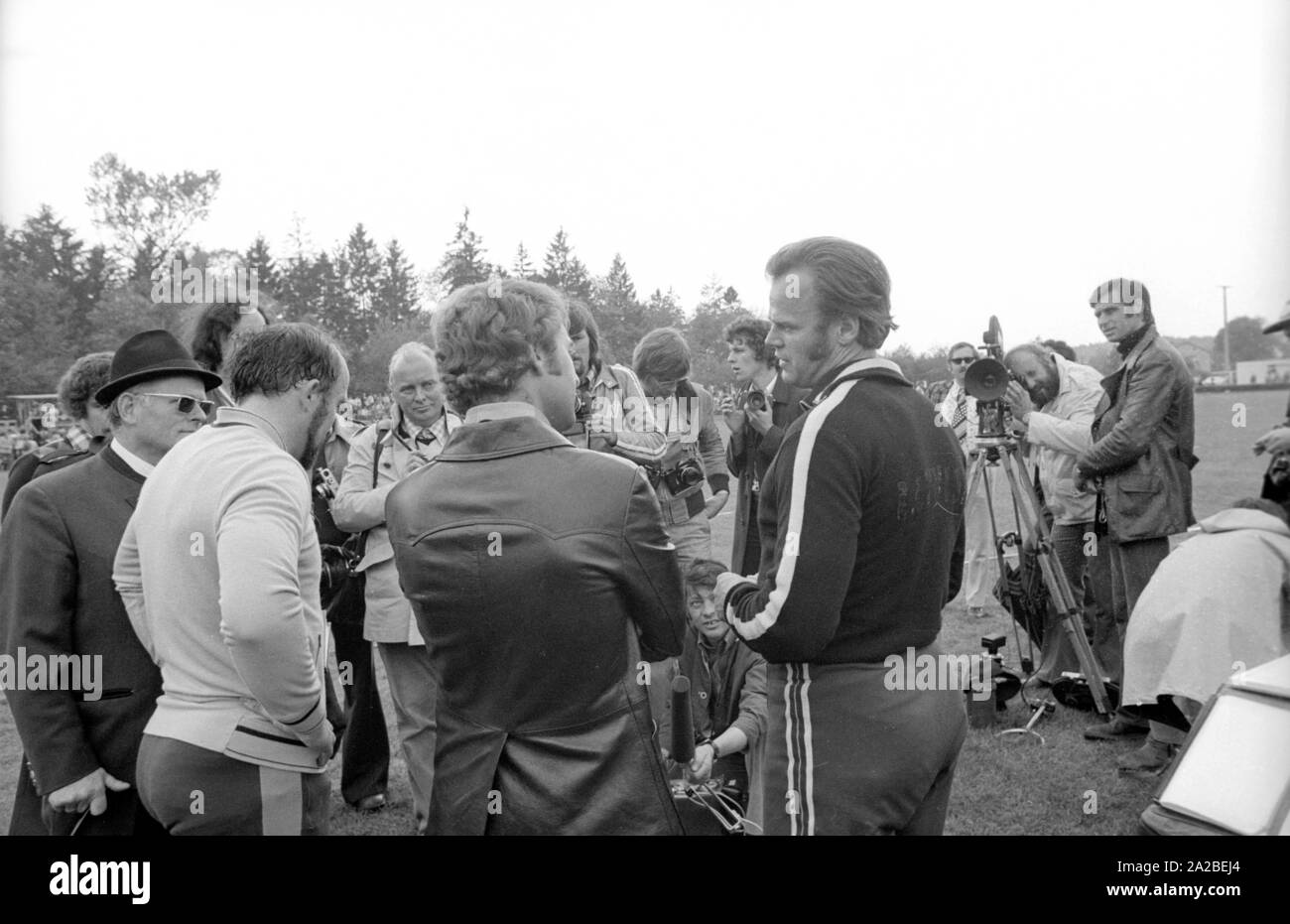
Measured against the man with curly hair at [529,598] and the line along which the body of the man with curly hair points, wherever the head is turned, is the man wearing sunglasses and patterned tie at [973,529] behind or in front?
in front

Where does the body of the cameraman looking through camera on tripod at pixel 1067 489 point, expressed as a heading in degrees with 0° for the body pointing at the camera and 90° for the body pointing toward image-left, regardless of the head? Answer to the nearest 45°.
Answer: approximately 45°

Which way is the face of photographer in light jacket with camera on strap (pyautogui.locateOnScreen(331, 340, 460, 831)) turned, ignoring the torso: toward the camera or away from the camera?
toward the camera

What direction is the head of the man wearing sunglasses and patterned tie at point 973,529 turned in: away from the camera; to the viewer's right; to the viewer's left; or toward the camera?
toward the camera

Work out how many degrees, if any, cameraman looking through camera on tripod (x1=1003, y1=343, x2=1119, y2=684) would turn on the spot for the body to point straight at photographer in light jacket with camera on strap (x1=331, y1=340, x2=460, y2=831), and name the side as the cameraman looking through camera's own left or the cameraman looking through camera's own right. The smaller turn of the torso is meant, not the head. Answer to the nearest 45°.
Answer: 0° — they already face them

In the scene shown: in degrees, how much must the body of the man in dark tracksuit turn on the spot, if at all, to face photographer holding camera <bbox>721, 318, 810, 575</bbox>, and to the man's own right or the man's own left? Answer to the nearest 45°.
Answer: approximately 45° to the man's own right

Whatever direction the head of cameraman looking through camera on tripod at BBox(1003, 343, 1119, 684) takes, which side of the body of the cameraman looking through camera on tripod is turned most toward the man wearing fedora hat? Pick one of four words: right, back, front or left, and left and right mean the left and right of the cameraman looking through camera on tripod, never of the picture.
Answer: front

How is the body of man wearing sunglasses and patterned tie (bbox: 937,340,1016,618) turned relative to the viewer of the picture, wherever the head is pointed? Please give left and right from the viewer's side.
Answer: facing the viewer

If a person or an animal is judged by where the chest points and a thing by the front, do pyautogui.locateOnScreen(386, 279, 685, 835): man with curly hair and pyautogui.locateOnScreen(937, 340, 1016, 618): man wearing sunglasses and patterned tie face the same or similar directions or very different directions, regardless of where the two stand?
very different directions

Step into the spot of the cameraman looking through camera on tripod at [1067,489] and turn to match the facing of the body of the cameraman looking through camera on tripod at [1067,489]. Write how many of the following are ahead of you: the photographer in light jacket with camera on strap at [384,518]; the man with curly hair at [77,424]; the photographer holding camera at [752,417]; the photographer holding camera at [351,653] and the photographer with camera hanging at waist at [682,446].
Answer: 5

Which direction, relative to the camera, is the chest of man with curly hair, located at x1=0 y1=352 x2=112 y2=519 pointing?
to the viewer's right

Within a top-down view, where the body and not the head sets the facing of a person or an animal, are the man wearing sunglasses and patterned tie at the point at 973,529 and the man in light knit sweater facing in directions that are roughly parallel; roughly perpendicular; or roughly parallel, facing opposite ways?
roughly parallel, facing opposite ways
